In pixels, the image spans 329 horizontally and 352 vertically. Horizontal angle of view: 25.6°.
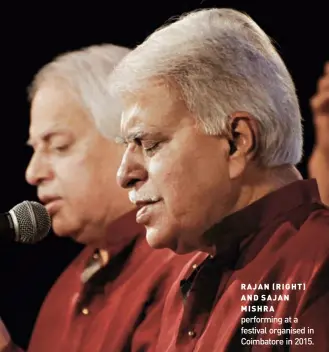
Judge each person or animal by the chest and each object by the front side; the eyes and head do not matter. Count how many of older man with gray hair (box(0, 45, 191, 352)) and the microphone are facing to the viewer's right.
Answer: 1

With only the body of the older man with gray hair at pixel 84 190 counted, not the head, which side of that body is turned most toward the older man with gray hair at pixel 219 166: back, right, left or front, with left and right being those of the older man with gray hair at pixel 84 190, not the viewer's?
left

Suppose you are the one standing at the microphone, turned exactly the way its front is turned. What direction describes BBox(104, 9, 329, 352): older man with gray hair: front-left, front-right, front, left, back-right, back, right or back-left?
front-right

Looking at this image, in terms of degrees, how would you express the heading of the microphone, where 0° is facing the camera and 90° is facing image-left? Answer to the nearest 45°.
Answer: approximately 270°

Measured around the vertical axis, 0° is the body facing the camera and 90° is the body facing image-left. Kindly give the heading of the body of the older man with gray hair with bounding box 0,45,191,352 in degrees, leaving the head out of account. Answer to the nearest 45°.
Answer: approximately 45°
